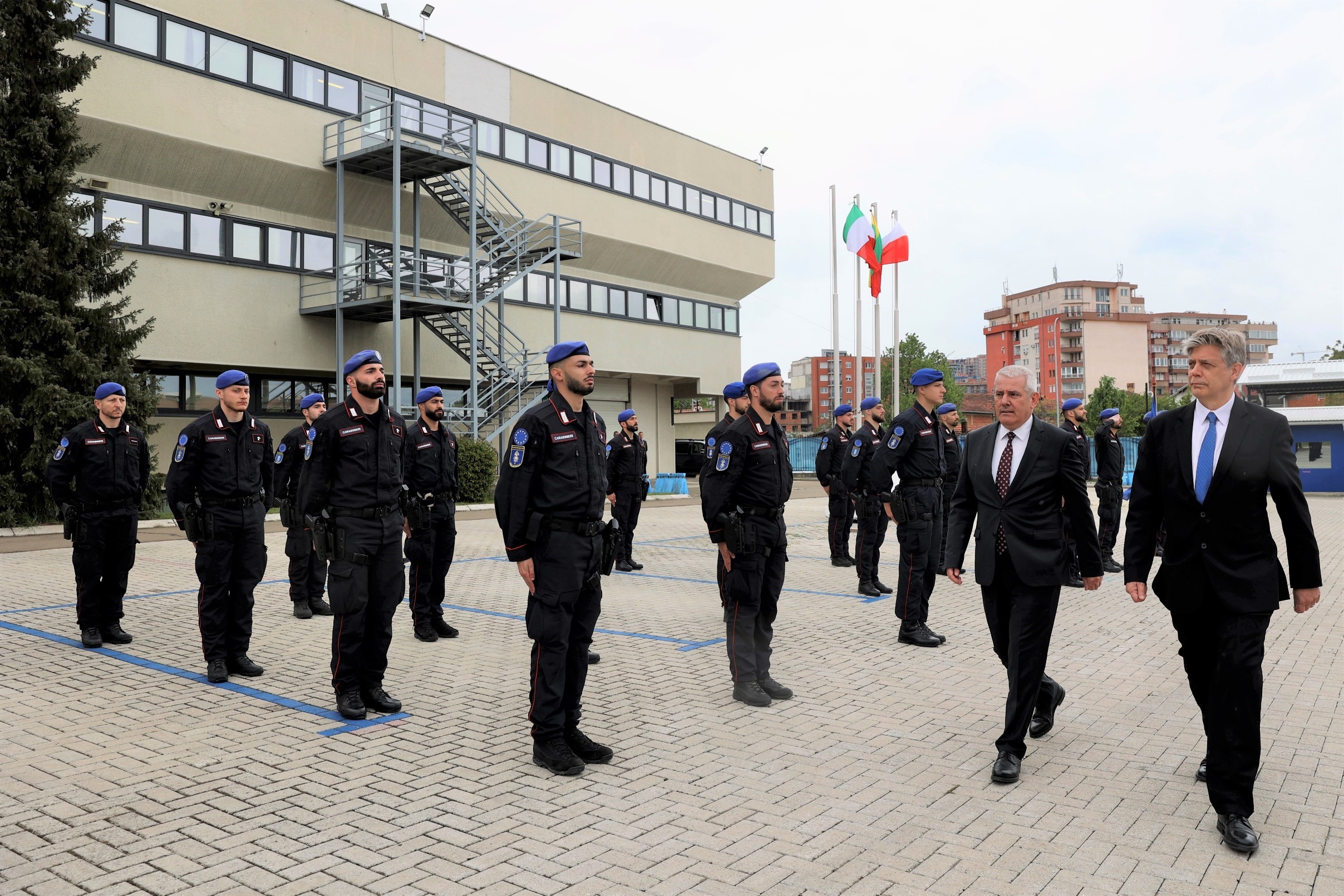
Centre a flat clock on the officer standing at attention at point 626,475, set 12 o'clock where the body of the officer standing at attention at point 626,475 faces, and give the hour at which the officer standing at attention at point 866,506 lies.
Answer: the officer standing at attention at point 866,506 is roughly at 12 o'clock from the officer standing at attention at point 626,475.

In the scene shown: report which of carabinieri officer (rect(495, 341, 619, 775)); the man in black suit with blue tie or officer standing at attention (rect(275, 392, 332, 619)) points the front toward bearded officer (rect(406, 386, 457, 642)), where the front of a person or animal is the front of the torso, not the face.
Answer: the officer standing at attention

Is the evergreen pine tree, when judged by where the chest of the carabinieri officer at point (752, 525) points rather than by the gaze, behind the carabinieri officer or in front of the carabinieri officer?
behind

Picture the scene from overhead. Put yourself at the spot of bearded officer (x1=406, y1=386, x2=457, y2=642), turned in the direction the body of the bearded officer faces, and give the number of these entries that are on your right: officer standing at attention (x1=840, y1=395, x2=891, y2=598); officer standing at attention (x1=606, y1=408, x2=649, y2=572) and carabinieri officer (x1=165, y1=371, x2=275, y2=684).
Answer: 1

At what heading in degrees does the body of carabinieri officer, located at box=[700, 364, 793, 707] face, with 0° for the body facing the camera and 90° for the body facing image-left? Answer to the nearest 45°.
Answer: approximately 315°
